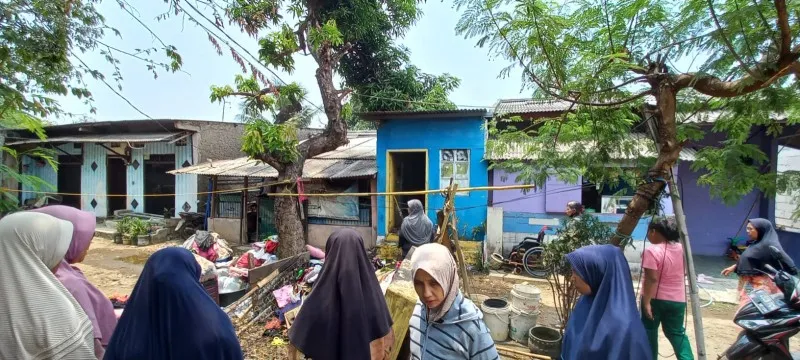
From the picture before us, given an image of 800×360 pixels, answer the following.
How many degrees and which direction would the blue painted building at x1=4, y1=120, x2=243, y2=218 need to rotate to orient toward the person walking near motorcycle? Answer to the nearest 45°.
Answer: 0° — it already faces them

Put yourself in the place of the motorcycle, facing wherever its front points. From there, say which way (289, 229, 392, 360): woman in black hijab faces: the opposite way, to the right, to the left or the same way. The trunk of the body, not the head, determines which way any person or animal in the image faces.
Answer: to the right

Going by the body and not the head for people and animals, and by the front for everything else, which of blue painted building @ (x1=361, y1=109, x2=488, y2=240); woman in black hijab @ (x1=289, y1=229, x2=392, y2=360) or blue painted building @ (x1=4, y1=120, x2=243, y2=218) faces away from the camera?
the woman in black hijab

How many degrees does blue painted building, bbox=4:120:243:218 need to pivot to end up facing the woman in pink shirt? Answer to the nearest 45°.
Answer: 0° — it already faces them

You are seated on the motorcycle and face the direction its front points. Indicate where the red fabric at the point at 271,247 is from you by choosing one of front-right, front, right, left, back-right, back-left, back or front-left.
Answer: front-right

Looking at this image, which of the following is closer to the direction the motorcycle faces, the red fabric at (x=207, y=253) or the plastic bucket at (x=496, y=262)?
the red fabric

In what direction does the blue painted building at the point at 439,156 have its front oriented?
toward the camera

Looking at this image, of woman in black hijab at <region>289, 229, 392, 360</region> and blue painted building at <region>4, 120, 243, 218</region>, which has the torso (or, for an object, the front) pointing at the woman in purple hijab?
the blue painted building

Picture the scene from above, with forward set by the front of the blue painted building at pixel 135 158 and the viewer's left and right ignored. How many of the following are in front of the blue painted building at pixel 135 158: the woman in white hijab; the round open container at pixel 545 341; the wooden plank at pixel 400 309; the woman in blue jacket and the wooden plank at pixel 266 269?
5

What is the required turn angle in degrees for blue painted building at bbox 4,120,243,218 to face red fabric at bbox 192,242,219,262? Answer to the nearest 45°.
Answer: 0° — it already faces it

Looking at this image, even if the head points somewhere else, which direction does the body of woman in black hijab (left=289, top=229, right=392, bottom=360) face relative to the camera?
away from the camera

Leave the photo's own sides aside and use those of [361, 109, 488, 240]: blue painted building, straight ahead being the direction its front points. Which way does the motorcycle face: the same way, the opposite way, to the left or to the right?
to the right

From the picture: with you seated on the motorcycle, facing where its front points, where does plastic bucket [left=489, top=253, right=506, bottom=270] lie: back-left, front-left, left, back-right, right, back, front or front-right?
right

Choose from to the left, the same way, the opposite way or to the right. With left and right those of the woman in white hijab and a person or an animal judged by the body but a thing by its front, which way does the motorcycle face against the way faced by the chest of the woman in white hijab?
to the left

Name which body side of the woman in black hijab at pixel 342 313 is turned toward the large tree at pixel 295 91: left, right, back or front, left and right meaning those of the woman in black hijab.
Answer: front

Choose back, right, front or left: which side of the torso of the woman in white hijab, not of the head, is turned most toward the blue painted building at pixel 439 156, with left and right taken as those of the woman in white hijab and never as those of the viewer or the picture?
front

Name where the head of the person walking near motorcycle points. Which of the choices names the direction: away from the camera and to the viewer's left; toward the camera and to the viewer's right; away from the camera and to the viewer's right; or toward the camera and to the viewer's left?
toward the camera and to the viewer's left

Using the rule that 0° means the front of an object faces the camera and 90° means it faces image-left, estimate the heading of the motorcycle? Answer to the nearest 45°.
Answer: approximately 45°

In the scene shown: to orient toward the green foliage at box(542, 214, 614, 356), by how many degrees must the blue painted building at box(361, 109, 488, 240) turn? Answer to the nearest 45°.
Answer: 0° — it already faces it
